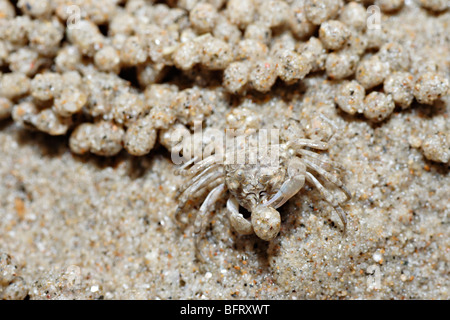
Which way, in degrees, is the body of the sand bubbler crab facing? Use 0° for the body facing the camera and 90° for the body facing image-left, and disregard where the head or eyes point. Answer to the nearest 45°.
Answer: approximately 0°
